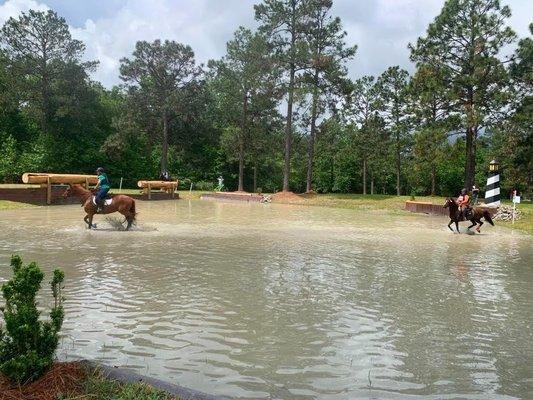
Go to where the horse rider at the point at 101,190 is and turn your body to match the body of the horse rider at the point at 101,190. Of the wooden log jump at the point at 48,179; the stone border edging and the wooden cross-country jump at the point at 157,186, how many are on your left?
1

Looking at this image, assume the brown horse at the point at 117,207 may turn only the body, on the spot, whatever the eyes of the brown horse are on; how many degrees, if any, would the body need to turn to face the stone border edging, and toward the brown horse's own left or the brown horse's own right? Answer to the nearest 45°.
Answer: approximately 90° to the brown horse's own left

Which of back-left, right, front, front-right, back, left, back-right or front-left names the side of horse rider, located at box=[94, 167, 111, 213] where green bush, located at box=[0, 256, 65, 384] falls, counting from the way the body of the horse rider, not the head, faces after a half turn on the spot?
right

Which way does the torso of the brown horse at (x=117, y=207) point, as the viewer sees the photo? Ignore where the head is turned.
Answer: to the viewer's left

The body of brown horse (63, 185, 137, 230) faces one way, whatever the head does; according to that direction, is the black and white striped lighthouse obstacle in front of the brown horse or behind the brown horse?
behind

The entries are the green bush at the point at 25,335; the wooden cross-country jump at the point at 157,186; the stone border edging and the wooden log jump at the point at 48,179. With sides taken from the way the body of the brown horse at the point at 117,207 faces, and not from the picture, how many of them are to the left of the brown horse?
2

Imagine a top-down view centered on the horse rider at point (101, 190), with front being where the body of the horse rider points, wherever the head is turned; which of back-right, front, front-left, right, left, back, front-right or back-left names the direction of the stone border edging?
left

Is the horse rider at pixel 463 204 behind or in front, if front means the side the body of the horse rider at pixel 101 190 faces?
behind
